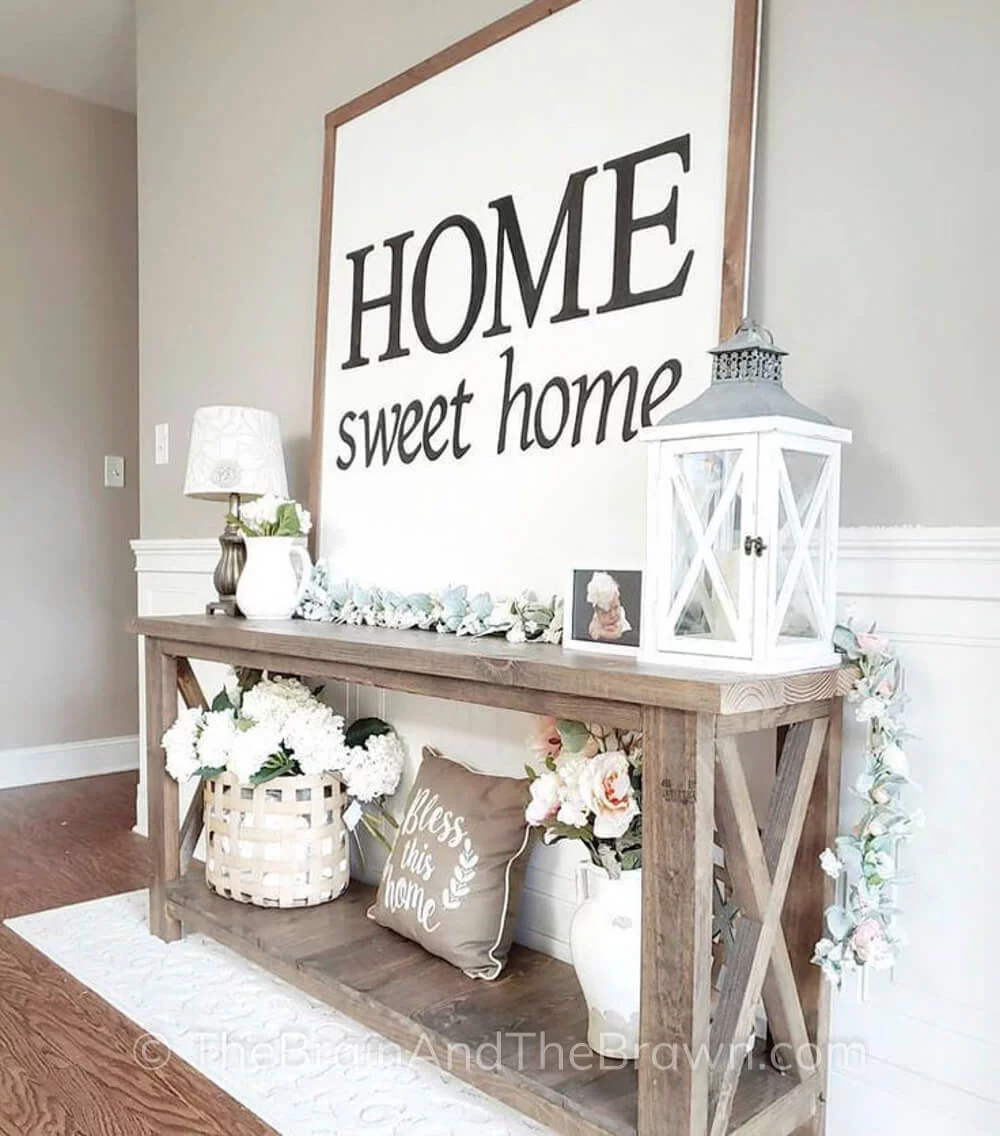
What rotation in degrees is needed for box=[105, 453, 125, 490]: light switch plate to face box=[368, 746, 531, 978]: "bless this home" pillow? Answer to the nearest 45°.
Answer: approximately 45° to its right

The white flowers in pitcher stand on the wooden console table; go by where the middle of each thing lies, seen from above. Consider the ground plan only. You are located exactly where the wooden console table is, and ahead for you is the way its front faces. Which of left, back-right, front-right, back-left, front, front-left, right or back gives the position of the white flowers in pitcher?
right

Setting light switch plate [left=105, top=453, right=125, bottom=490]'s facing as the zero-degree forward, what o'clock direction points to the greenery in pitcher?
The greenery in pitcher is roughly at 1 o'clock from the light switch plate.

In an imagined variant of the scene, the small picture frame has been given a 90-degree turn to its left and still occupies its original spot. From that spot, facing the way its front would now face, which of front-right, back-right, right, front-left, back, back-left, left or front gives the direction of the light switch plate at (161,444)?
back-left

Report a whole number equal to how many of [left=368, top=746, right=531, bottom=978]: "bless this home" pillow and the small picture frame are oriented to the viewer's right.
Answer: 0

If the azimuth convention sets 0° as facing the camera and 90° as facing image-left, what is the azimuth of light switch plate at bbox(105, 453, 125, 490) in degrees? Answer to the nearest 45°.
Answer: approximately 315°

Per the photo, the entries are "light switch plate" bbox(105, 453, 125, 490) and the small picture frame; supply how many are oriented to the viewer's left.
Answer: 0

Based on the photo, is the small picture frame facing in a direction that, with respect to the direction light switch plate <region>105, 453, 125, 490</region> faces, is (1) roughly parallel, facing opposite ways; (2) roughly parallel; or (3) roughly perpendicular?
roughly perpendicular

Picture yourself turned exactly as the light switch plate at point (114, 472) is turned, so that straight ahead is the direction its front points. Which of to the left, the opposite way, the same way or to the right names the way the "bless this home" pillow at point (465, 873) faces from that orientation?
to the right
